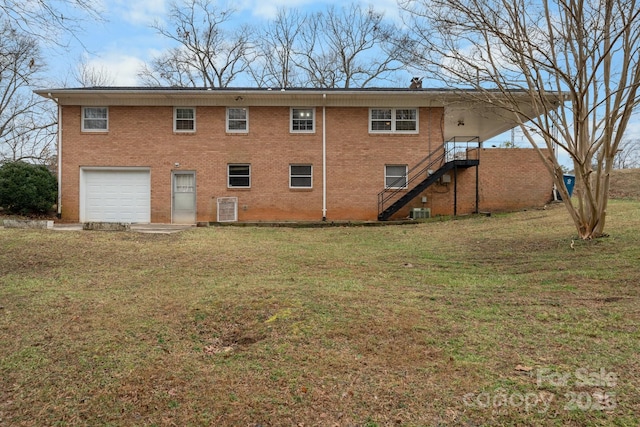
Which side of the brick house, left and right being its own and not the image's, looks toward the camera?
back
